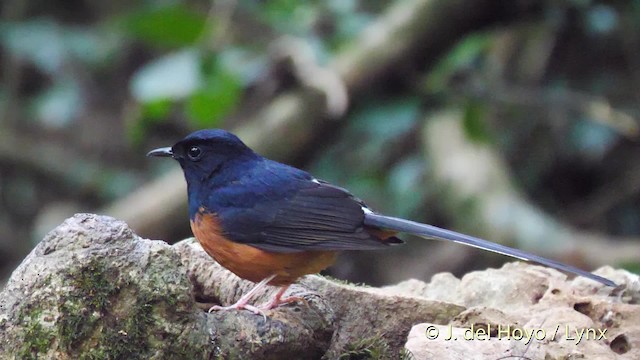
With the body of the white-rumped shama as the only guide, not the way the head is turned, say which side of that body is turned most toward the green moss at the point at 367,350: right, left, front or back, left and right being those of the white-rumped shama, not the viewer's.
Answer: back

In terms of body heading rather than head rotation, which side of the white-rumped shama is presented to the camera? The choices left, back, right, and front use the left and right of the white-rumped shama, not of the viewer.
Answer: left

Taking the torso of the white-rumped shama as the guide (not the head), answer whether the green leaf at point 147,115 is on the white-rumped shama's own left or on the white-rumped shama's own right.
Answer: on the white-rumped shama's own right

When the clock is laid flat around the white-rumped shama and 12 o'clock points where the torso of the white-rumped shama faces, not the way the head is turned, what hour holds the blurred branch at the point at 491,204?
The blurred branch is roughly at 4 o'clock from the white-rumped shama.
